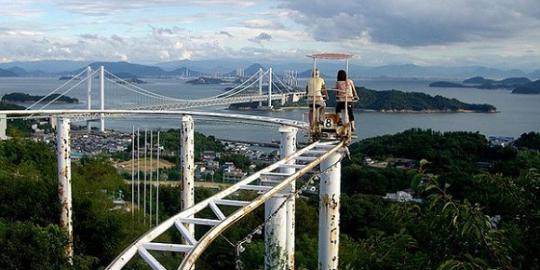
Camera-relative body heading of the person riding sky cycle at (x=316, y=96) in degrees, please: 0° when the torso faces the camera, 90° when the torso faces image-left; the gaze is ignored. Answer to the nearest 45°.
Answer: approximately 180°

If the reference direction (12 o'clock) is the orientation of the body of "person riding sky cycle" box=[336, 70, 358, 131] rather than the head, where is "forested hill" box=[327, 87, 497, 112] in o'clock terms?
The forested hill is roughly at 12 o'clock from the person riding sky cycle.

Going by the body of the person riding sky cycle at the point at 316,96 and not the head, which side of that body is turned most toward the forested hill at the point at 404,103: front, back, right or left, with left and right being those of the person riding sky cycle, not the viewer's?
front

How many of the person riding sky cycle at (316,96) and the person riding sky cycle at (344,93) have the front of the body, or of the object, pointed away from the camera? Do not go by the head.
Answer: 2

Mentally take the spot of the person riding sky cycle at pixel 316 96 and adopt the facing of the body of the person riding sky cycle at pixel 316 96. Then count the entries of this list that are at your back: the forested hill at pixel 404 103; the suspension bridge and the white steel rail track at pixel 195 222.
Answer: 1

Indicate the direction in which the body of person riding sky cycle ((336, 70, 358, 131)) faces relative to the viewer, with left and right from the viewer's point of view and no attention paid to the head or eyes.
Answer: facing away from the viewer
